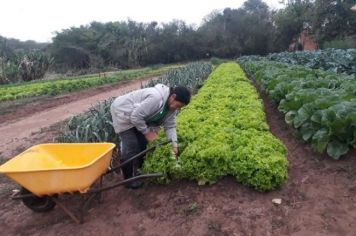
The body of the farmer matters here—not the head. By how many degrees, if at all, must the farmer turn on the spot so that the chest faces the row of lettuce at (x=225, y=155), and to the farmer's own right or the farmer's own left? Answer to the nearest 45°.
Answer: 0° — they already face it

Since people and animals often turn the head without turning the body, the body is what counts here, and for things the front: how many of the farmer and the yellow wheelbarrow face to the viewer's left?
1

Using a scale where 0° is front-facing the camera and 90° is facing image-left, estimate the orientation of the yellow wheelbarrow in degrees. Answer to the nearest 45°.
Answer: approximately 90°

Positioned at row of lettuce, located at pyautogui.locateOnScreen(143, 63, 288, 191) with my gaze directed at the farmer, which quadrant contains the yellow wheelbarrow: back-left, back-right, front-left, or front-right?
front-left

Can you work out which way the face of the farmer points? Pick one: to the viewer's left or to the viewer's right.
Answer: to the viewer's right

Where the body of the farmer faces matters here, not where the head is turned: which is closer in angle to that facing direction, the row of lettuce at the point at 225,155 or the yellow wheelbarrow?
the row of lettuce

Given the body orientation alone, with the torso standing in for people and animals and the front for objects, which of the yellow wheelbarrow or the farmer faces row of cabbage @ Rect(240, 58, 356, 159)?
the farmer

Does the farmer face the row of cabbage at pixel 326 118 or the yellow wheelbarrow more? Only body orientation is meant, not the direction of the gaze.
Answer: the row of cabbage

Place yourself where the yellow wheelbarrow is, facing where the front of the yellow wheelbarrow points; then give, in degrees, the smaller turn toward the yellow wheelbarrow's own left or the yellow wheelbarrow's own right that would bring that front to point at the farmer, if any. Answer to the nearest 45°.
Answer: approximately 180°

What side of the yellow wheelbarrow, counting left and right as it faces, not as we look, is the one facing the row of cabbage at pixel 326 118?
back

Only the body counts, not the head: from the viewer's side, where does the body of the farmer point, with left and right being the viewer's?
facing to the right of the viewer

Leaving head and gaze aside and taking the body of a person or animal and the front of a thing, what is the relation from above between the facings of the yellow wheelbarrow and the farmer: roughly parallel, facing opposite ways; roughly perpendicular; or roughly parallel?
roughly parallel, facing opposite ways

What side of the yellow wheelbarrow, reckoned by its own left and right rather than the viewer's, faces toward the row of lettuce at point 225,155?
back

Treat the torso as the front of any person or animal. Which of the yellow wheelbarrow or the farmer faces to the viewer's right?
the farmer

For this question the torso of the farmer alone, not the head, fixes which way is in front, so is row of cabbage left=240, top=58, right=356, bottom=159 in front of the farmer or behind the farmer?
in front
